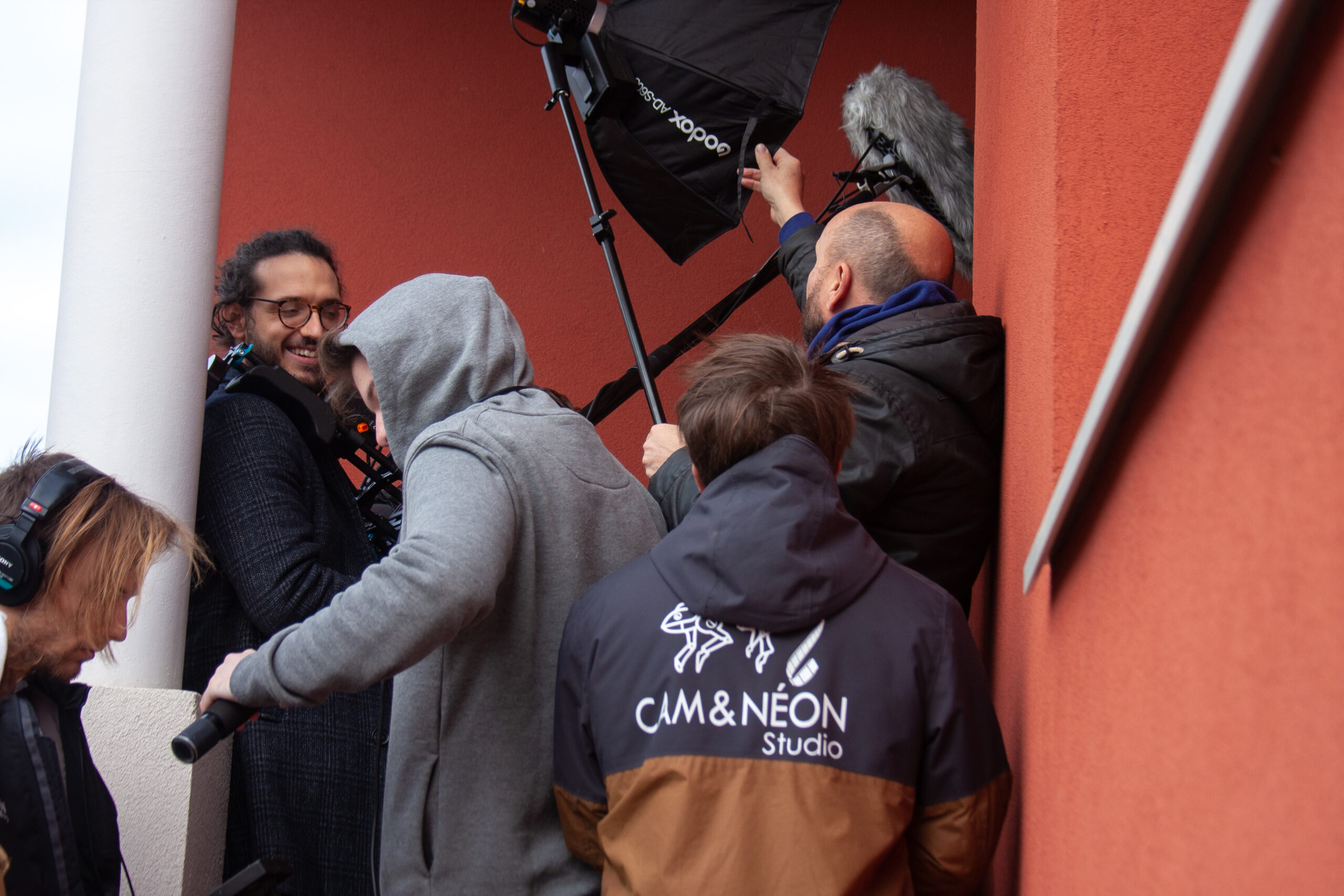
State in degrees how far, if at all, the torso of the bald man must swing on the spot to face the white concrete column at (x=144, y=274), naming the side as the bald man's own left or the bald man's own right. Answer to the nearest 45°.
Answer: approximately 45° to the bald man's own left

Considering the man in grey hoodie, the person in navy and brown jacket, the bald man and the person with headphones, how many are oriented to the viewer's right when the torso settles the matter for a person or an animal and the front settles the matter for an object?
1

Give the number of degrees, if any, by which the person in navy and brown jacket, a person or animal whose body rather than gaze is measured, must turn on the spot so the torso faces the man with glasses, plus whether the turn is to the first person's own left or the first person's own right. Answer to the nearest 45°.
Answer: approximately 45° to the first person's own left

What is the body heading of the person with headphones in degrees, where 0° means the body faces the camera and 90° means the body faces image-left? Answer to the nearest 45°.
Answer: approximately 270°

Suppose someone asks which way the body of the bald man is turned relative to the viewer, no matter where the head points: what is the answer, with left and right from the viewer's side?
facing away from the viewer and to the left of the viewer

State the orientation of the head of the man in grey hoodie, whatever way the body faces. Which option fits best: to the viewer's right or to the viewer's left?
to the viewer's left

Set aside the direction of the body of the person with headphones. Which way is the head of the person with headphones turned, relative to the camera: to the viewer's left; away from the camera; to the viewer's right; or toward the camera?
to the viewer's right

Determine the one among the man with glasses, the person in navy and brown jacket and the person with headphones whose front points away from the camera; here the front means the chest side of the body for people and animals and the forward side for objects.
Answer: the person in navy and brown jacket
